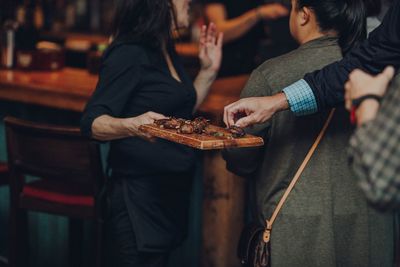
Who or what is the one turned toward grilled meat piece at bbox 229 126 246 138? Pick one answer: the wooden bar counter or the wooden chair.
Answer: the wooden bar counter

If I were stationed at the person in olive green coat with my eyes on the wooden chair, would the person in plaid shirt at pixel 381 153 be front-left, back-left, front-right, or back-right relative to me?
back-left

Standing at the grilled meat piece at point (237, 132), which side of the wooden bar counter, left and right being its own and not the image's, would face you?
front

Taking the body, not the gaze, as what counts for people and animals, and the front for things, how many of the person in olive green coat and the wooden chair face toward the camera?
0

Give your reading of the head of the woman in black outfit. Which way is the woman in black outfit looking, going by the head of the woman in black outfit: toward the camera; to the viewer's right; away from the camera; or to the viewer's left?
to the viewer's right

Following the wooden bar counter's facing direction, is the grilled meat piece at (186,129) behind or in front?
in front

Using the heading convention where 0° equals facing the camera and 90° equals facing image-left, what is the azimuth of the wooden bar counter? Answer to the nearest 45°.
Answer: approximately 0°

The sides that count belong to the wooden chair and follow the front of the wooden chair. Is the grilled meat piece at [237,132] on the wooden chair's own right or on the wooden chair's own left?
on the wooden chair's own right

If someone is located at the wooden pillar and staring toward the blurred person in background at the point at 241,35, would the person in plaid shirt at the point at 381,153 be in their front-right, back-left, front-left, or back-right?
back-right

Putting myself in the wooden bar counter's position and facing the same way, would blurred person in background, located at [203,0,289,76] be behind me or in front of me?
behind

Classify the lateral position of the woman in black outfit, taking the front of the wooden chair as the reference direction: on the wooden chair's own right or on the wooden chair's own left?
on the wooden chair's own right

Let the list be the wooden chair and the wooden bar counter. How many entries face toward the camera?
1

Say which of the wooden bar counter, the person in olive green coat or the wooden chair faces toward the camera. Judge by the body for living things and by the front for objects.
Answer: the wooden bar counter

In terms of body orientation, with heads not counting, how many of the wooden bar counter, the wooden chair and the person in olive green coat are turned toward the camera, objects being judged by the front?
1

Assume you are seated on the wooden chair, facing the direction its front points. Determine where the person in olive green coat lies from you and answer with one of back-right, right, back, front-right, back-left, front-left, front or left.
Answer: right

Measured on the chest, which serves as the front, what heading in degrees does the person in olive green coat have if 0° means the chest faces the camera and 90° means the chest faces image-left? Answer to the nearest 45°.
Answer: approximately 135°

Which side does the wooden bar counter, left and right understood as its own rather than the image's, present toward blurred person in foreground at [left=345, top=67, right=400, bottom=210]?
front
